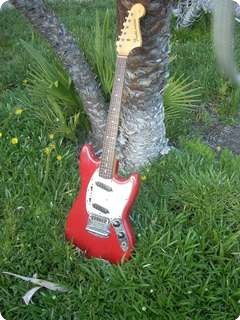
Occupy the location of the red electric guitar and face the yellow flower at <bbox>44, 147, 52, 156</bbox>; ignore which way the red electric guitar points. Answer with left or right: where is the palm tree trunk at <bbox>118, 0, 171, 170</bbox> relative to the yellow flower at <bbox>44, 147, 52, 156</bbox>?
right

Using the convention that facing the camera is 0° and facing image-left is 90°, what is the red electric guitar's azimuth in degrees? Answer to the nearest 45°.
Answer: approximately 0°

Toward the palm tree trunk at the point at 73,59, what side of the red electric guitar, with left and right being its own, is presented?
back

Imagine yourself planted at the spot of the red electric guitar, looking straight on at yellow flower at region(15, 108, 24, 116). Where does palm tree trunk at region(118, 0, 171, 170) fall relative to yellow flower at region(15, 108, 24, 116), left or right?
right

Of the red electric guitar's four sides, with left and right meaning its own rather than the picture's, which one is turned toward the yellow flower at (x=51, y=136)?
back

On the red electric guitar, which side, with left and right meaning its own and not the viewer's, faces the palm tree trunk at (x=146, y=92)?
back

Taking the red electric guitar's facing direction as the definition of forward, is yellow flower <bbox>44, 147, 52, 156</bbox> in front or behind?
behind

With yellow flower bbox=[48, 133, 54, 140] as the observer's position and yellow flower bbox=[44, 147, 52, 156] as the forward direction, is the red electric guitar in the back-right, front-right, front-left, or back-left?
front-left

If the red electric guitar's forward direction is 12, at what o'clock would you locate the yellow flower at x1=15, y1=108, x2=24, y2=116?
The yellow flower is roughly at 5 o'clock from the red electric guitar.
